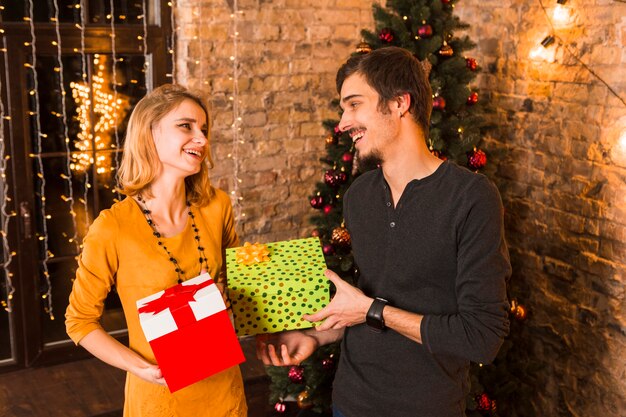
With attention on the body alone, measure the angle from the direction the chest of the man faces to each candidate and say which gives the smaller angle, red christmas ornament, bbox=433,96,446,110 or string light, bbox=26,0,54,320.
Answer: the string light

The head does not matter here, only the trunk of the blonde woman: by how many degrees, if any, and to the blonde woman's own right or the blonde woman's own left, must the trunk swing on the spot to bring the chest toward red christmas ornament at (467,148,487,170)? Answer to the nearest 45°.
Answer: approximately 90° to the blonde woman's own left

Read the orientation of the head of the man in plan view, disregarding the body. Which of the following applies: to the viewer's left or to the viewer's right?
to the viewer's left

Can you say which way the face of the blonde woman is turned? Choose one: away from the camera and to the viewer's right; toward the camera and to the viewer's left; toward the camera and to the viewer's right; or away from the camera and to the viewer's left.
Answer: toward the camera and to the viewer's right

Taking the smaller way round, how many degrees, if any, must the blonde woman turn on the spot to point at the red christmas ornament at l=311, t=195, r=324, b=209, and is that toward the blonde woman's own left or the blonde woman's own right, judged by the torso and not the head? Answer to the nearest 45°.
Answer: approximately 90° to the blonde woman's own left

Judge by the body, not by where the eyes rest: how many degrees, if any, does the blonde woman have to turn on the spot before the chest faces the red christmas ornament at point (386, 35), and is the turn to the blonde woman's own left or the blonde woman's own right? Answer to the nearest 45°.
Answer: approximately 90° to the blonde woman's own left

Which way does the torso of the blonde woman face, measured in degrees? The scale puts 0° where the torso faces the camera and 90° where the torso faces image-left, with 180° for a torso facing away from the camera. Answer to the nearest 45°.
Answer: approximately 315°

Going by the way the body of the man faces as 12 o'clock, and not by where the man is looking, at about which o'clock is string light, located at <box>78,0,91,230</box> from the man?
The string light is roughly at 3 o'clock from the man.

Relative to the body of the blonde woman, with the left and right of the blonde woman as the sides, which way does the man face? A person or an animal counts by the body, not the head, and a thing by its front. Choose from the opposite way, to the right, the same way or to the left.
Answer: to the right

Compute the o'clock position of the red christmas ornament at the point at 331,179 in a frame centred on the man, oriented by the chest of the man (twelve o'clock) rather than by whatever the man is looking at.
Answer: The red christmas ornament is roughly at 4 o'clock from the man.

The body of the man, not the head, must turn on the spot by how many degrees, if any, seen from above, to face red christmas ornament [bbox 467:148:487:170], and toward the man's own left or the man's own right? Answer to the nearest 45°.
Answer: approximately 135° to the man's own right

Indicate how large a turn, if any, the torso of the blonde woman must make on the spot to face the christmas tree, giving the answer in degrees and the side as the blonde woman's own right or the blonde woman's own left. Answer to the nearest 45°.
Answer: approximately 90° to the blonde woman's own left
